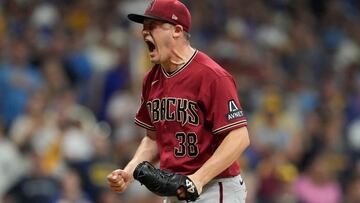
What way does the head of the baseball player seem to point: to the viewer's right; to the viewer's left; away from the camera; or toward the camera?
to the viewer's left

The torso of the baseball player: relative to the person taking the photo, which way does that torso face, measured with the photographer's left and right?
facing the viewer and to the left of the viewer
